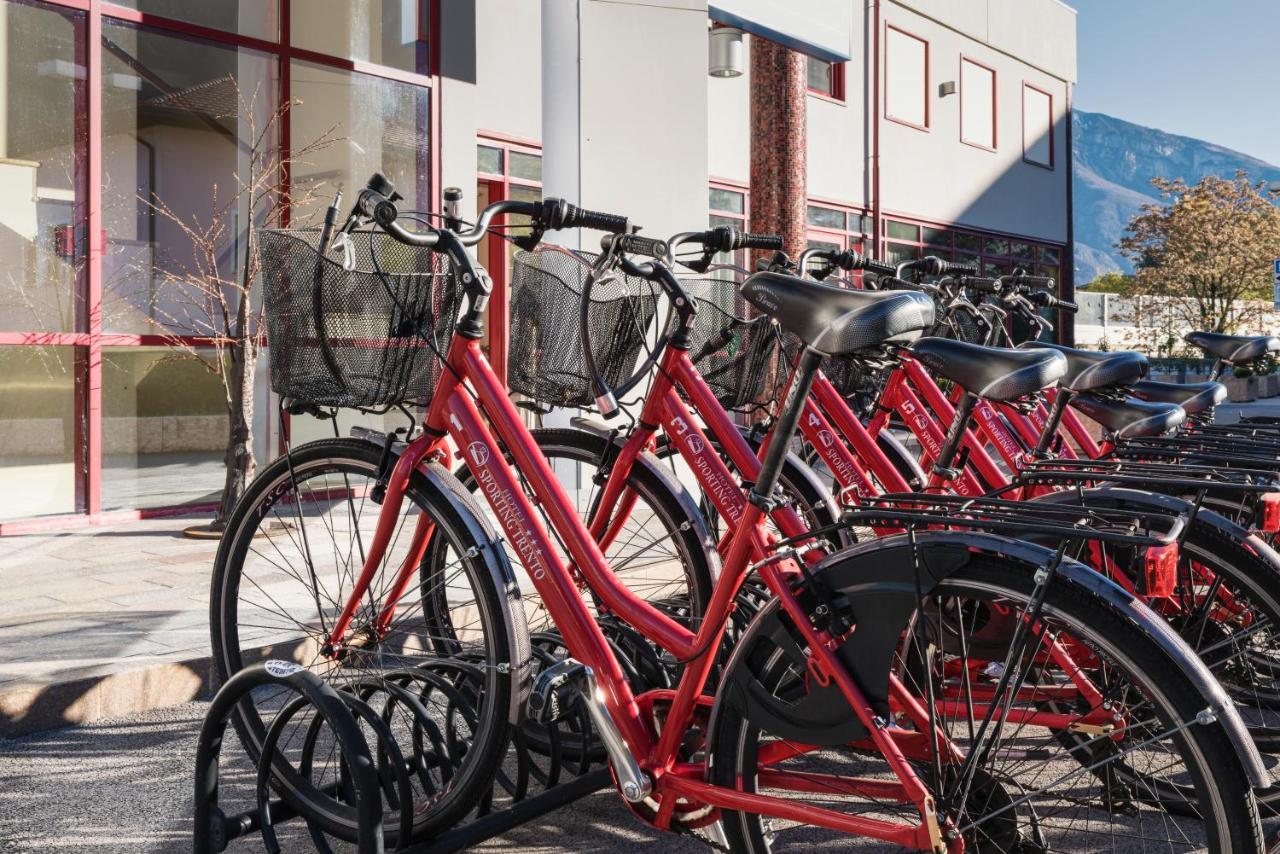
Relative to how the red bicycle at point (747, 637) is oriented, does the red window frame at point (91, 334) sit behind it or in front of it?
in front

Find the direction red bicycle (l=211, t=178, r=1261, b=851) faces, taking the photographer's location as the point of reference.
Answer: facing away from the viewer and to the left of the viewer

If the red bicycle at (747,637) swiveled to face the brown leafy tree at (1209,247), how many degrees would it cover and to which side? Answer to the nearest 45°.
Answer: approximately 45° to its right

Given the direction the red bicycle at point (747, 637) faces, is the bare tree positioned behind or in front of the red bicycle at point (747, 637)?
in front

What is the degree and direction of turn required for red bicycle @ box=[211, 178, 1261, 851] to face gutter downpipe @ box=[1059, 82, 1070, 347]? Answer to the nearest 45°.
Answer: approximately 45° to its right

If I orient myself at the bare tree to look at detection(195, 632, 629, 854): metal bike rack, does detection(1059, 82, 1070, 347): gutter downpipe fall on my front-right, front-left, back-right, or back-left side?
back-left
